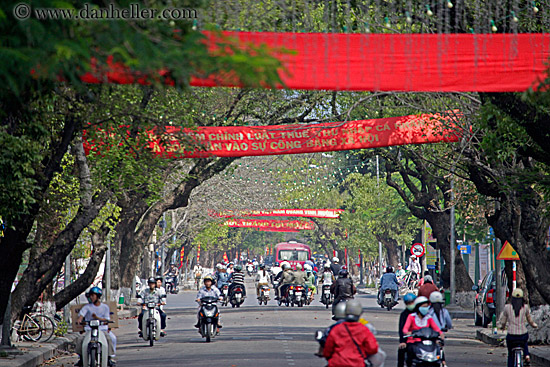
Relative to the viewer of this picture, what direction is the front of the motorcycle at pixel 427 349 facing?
facing the viewer

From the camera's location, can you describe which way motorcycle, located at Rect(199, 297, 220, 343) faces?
facing the viewer

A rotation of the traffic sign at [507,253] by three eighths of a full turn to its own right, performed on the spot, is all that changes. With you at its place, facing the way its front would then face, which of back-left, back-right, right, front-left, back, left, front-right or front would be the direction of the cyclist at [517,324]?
back-left

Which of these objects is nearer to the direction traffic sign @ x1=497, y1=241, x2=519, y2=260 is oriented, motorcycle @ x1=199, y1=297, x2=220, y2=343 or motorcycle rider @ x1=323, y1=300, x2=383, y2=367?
the motorcycle rider

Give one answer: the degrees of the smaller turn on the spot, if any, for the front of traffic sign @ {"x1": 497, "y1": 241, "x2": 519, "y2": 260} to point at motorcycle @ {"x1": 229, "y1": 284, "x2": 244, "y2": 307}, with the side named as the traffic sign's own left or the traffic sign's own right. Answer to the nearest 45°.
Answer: approximately 135° to the traffic sign's own right

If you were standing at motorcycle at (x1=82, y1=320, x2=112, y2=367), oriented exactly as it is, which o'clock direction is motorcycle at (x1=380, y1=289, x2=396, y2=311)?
motorcycle at (x1=380, y1=289, x2=396, y2=311) is roughly at 7 o'clock from motorcycle at (x1=82, y1=320, x2=112, y2=367).

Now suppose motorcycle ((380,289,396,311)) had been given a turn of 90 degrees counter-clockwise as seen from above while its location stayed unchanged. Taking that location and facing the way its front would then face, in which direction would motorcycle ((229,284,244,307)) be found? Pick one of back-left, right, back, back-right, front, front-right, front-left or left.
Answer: front

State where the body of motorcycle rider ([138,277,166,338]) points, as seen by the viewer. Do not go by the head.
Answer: toward the camera

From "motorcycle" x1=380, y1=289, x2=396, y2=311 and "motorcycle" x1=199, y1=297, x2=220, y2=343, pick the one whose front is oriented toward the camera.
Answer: "motorcycle" x1=199, y1=297, x2=220, y2=343

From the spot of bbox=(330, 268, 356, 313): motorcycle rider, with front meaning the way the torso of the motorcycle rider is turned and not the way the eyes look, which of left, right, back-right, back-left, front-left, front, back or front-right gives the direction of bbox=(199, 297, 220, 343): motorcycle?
back-left

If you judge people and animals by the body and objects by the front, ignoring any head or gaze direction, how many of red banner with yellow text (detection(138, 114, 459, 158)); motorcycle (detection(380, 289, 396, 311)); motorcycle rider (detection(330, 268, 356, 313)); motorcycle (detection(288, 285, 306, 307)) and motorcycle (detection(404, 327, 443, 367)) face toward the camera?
2

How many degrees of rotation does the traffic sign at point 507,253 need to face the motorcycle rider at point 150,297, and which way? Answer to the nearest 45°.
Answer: approximately 90° to its right

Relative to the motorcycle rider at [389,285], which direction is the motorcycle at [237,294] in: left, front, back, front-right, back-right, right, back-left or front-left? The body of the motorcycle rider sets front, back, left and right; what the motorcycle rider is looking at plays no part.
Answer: left

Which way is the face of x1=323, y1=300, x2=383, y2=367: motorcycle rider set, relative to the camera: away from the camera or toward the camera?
away from the camera
